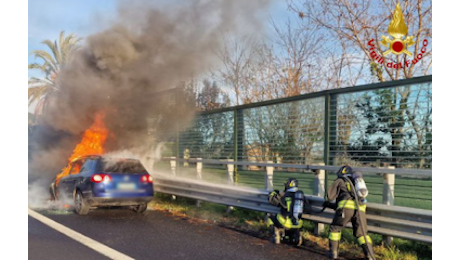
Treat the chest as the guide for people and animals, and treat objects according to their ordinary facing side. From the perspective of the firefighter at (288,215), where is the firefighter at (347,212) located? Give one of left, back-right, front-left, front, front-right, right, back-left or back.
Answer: back

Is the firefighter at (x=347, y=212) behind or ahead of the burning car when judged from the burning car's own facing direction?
behind

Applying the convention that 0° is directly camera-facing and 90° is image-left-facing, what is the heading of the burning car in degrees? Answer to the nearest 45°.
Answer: approximately 135°

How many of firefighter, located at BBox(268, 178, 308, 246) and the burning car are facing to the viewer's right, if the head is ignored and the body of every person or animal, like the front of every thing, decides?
0

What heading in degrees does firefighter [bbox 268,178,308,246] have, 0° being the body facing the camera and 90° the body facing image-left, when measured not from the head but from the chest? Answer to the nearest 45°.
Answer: approximately 135°

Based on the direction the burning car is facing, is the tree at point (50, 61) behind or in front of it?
in front

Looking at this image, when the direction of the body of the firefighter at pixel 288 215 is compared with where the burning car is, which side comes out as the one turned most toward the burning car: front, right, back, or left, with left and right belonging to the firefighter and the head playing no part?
front

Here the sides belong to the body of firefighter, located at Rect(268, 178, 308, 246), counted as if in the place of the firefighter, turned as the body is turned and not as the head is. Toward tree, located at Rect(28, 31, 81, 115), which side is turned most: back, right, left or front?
front
